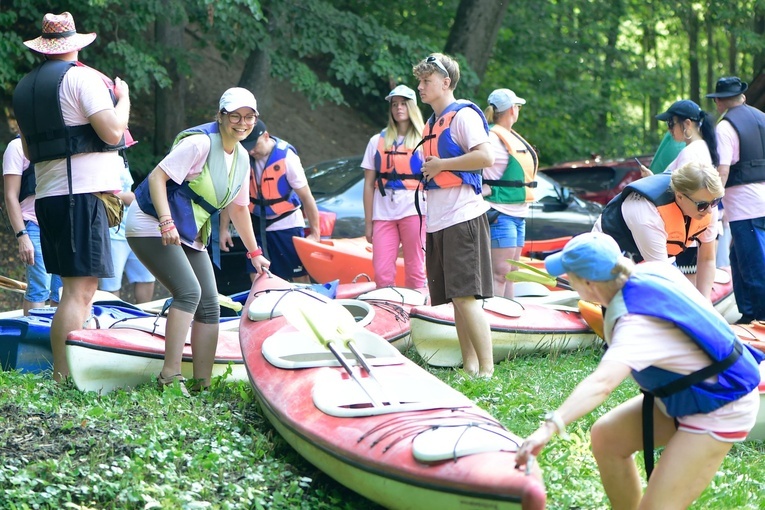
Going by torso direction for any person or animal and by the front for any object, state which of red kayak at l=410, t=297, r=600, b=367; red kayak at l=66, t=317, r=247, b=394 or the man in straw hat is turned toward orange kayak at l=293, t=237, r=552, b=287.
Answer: the man in straw hat

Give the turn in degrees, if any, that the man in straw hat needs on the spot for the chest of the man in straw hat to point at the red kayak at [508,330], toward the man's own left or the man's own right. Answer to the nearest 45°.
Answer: approximately 45° to the man's own right

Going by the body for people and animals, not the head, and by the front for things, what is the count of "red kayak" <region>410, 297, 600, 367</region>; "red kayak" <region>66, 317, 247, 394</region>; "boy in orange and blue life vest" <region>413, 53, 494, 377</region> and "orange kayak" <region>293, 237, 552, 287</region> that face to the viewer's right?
1

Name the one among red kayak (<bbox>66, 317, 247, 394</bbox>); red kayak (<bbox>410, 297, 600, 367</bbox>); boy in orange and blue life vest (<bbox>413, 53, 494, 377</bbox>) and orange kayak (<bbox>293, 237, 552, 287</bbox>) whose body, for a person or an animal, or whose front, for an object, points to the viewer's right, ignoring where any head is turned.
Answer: red kayak (<bbox>410, 297, 600, 367</bbox>)

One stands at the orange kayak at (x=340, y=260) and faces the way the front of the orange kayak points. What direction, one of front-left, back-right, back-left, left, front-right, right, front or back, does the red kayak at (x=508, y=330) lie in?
back-left

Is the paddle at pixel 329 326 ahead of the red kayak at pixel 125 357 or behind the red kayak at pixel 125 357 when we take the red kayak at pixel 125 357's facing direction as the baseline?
behind

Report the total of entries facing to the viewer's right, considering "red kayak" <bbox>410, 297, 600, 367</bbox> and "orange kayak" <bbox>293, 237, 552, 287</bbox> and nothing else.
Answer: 1

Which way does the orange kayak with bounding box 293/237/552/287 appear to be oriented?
to the viewer's left

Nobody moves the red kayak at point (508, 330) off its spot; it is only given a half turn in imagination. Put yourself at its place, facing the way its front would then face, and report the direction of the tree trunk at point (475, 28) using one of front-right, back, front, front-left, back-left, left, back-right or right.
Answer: right

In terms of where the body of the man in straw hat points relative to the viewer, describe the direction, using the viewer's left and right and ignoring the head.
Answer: facing away from the viewer and to the right of the viewer

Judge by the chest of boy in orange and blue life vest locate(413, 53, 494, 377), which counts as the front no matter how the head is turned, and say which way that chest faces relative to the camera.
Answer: to the viewer's left

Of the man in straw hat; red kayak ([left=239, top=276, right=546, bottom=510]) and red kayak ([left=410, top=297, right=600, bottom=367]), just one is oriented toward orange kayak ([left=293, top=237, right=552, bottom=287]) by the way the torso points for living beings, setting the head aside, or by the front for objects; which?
the man in straw hat

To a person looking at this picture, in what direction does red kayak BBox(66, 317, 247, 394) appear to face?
facing to the left of the viewer

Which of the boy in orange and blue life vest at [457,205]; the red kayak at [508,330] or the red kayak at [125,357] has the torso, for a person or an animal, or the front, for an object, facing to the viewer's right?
the red kayak at [508,330]

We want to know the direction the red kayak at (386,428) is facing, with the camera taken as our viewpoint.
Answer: facing the viewer and to the right of the viewer
